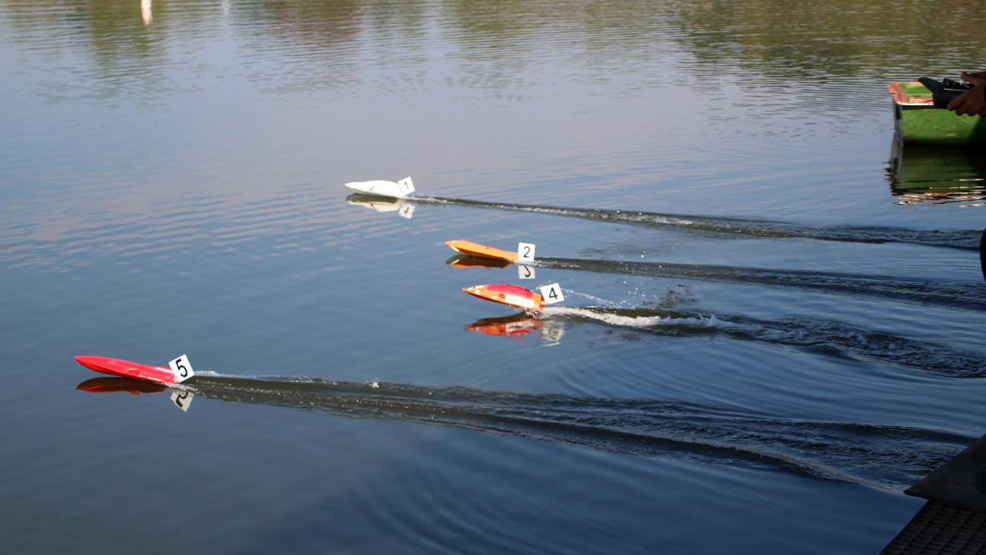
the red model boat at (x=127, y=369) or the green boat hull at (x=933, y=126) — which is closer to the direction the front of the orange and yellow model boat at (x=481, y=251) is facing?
the red model boat

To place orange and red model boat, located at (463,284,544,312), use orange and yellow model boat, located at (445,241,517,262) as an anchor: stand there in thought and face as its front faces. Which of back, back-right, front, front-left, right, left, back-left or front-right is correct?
left

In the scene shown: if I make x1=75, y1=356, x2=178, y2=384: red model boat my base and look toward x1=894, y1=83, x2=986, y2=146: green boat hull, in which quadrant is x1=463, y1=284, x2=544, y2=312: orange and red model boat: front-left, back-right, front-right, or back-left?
front-right

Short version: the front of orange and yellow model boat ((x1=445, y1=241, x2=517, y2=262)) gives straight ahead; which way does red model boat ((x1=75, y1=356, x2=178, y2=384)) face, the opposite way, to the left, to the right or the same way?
the same way

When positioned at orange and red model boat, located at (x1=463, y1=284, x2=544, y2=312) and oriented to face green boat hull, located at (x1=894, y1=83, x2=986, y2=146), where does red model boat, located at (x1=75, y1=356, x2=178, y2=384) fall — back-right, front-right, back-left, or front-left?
back-left

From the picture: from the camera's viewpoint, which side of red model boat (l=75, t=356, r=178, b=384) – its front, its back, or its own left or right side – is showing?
left

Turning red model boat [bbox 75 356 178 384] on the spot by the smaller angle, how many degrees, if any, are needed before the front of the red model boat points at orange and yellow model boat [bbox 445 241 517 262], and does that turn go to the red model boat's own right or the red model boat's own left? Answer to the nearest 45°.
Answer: approximately 135° to the red model boat's own right

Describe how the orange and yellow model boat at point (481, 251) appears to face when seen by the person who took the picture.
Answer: facing to the left of the viewer

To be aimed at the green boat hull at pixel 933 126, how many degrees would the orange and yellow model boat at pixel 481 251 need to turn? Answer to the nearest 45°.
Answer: approximately 135° to its right

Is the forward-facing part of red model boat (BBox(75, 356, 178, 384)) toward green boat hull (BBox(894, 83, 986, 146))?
no
